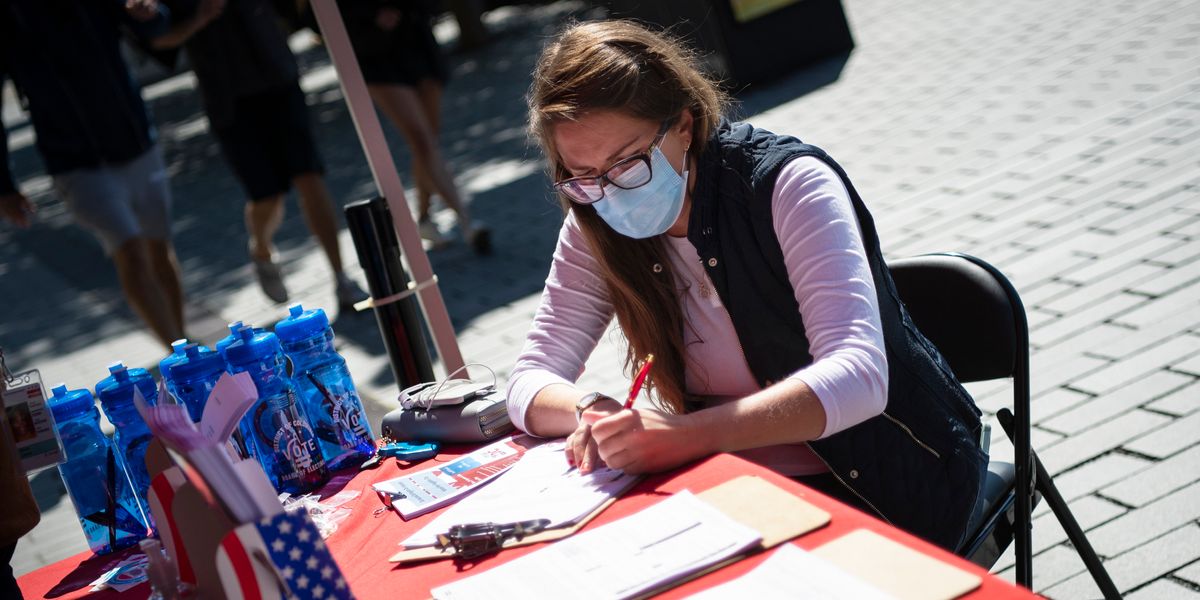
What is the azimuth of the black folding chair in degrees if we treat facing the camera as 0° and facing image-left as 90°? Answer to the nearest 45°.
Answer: approximately 45°

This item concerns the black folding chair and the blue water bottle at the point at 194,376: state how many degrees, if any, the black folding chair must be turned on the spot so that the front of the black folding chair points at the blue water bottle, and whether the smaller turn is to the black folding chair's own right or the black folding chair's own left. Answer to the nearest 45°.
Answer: approximately 45° to the black folding chair's own right

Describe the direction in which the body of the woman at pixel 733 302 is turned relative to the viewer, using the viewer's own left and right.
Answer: facing the viewer and to the left of the viewer

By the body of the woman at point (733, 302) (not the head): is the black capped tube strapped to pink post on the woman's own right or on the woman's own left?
on the woman's own right

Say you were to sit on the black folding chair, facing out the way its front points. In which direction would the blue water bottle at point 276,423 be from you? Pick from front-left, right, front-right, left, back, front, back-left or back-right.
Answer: front-right

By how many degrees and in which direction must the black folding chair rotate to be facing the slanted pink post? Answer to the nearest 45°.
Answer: approximately 90° to its right

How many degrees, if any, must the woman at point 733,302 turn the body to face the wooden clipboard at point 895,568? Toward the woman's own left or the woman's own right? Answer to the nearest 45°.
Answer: approximately 45° to the woman's own left

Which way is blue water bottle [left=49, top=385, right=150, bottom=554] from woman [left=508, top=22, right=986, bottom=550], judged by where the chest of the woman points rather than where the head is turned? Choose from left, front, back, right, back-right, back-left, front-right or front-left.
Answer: front-right

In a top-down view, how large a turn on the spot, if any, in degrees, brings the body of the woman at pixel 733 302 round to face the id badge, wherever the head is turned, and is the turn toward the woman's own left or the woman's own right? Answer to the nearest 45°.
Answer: approximately 45° to the woman's own right

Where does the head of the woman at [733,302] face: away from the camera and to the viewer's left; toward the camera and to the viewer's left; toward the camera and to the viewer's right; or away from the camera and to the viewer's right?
toward the camera and to the viewer's left

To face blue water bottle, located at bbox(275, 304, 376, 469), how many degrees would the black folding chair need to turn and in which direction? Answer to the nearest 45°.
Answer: approximately 45° to its right
